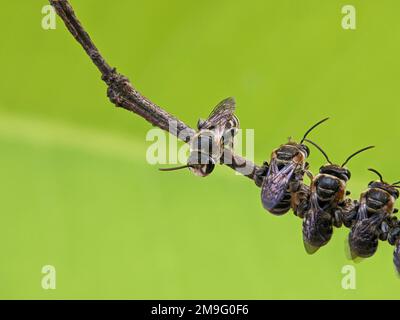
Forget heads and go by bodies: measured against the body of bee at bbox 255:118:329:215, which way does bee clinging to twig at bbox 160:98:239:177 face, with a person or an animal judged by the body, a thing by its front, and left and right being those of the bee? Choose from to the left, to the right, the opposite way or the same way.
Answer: the opposite way

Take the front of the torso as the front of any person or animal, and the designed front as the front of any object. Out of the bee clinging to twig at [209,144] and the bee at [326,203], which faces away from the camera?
the bee

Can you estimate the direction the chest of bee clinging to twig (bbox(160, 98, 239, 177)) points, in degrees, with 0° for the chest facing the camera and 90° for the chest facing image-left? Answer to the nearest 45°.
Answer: approximately 45°

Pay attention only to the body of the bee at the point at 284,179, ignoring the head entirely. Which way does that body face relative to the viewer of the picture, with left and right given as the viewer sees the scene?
facing away from the viewer and to the right of the viewer

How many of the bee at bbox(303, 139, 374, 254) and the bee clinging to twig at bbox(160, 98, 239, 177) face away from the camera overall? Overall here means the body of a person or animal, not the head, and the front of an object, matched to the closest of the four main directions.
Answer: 1

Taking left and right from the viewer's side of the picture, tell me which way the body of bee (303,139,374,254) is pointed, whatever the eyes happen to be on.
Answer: facing away from the viewer
